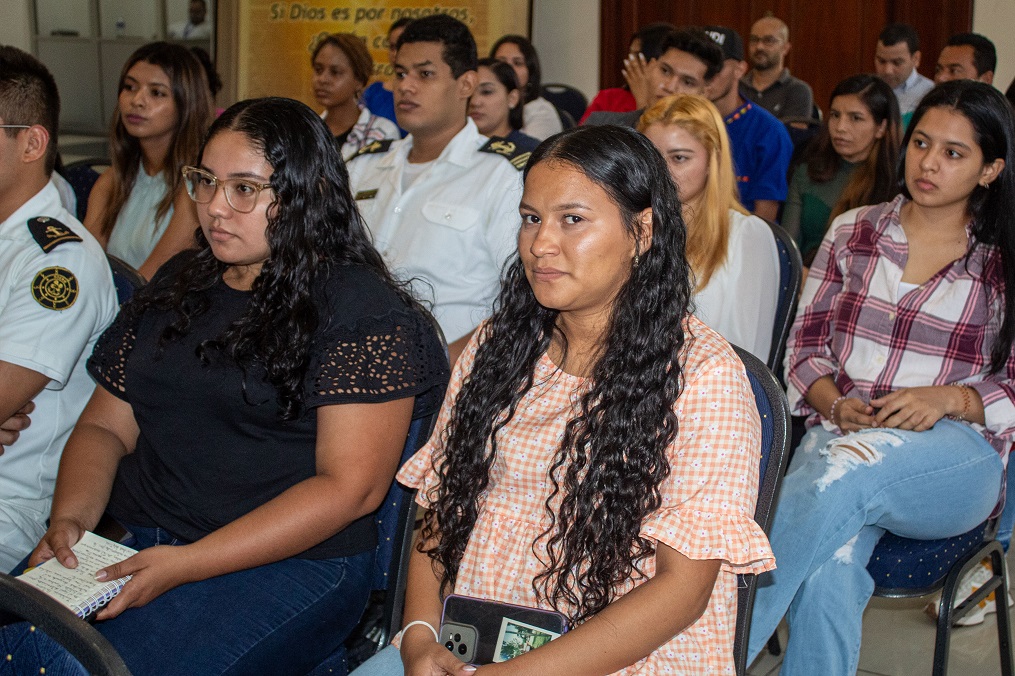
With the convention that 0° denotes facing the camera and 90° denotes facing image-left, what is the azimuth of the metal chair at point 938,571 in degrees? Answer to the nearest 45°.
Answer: approximately 45°

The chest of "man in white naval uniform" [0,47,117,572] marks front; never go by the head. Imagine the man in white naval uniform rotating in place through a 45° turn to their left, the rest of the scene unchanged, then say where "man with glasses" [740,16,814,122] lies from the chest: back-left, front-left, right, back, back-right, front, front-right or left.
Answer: back

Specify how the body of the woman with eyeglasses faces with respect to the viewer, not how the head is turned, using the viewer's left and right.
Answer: facing the viewer and to the left of the viewer

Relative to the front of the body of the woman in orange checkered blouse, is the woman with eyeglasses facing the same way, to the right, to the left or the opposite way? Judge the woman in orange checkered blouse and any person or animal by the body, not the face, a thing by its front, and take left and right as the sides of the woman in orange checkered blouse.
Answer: the same way

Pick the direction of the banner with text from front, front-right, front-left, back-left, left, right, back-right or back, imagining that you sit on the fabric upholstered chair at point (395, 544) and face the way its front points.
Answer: back-right

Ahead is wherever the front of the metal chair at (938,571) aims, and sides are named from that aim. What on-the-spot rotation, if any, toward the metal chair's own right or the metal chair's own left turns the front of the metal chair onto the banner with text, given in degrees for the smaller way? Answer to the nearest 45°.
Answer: approximately 90° to the metal chair's own right

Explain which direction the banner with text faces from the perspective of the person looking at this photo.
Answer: facing the viewer

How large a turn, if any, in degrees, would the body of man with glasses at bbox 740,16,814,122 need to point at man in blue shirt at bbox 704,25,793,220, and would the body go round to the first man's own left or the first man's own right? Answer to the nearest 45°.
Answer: approximately 45° to the first man's own left

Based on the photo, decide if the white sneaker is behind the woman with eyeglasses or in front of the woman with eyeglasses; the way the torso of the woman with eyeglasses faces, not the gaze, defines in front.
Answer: behind

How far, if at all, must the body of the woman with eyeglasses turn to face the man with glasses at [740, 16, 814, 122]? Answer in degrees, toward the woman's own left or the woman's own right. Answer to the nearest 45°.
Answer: approximately 180°

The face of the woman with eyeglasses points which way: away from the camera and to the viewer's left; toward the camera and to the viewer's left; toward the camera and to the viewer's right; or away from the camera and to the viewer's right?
toward the camera and to the viewer's left

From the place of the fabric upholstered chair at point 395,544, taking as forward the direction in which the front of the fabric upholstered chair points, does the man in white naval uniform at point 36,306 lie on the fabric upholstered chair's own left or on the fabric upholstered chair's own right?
on the fabric upholstered chair's own right

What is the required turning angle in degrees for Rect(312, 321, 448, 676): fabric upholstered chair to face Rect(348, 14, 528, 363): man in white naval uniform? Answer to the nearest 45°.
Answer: approximately 135° to its right
